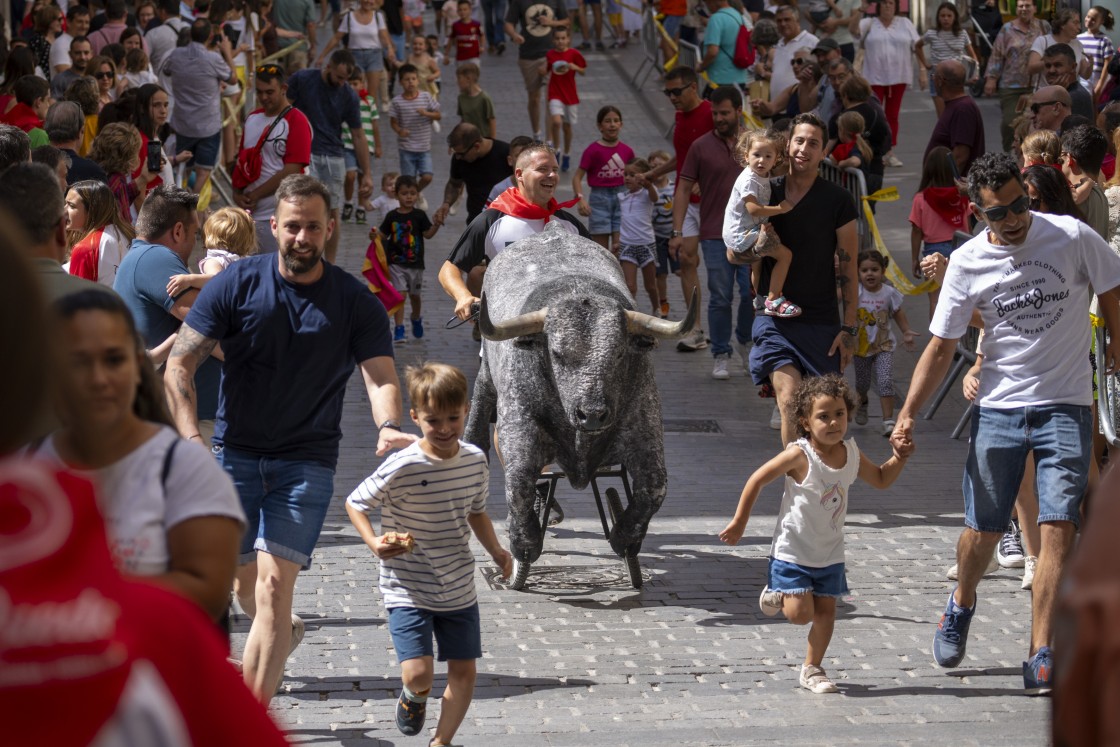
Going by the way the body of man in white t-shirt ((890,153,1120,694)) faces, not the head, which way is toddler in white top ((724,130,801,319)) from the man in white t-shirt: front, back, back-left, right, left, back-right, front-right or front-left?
back-right

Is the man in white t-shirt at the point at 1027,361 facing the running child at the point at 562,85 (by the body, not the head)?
no

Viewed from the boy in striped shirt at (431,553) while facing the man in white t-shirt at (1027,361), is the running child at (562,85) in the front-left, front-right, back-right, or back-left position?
front-left

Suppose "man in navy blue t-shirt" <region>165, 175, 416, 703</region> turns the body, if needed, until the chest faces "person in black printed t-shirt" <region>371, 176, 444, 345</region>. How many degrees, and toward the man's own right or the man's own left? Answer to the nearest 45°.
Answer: approximately 180°

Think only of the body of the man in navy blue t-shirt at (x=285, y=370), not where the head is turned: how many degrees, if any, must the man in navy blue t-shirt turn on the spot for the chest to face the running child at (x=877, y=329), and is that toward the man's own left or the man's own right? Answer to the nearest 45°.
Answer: approximately 135° to the man's own left

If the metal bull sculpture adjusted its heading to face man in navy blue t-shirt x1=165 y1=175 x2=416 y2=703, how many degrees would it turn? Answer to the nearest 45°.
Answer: approximately 45° to its right

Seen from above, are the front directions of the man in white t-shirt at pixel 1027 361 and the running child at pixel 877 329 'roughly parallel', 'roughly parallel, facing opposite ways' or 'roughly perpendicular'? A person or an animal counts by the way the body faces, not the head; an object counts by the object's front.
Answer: roughly parallel

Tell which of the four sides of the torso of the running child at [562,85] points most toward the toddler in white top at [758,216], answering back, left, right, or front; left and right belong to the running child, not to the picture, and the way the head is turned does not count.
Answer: front

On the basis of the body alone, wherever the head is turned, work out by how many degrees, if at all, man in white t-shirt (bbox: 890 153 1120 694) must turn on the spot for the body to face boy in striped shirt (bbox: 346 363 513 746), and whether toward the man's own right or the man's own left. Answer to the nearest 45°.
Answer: approximately 45° to the man's own right

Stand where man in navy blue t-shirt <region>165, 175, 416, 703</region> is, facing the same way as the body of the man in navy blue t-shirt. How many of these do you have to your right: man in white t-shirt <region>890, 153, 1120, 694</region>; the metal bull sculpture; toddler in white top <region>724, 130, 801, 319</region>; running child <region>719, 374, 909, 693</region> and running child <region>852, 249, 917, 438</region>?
0

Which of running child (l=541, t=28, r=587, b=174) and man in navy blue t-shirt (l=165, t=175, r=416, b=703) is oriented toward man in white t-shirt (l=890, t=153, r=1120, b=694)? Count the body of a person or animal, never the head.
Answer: the running child

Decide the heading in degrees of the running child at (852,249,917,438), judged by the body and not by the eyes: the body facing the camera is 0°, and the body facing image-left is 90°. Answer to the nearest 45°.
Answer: approximately 0°

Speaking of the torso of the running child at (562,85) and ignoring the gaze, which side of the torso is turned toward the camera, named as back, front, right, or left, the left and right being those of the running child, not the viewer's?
front

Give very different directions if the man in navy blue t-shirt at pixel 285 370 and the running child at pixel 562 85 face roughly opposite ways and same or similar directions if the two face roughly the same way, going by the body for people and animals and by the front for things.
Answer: same or similar directions

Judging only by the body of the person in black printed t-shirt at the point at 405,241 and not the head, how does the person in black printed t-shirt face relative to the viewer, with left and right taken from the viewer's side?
facing the viewer

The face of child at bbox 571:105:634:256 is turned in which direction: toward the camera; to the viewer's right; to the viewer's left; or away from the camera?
toward the camera

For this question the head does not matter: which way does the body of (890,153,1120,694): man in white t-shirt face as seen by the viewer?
toward the camera

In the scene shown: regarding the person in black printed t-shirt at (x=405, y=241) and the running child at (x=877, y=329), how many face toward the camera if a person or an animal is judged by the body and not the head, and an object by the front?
2

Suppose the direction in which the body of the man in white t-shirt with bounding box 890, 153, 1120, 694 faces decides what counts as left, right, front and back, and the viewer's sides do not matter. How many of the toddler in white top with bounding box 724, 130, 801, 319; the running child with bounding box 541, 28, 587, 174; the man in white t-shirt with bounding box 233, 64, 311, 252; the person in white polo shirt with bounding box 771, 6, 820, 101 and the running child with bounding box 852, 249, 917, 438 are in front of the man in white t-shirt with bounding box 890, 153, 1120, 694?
0
